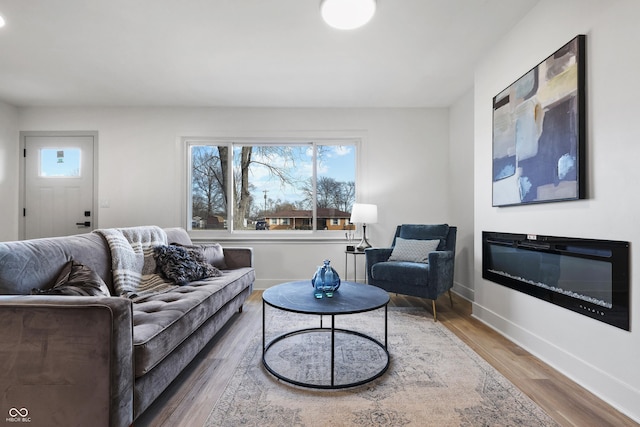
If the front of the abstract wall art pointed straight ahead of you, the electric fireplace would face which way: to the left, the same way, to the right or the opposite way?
the same way

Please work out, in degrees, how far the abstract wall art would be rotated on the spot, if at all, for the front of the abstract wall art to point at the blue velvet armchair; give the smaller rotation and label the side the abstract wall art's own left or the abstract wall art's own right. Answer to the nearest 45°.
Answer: approximately 90° to the abstract wall art's own right

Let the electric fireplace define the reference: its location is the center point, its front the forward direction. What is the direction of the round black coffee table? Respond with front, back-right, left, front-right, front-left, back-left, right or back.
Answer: front

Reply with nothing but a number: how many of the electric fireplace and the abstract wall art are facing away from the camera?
0

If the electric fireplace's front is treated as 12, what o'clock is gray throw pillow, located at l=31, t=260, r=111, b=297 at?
The gray throw pillow is roughly at 12 o'clock from the electric fireplace.

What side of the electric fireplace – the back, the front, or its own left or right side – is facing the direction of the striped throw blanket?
front

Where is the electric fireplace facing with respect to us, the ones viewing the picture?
facing the viewer and to the left of the viewer

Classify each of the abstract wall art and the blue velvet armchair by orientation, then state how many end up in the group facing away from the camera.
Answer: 0

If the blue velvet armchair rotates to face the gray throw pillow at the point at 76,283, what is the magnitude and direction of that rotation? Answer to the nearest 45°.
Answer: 0° — it already faces it

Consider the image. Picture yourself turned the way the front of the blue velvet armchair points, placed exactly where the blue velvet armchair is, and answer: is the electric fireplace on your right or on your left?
on your left

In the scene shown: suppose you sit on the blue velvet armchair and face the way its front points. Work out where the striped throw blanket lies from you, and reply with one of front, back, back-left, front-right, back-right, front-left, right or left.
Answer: front
